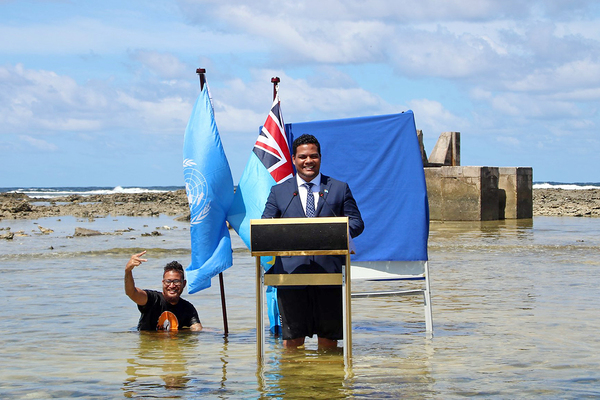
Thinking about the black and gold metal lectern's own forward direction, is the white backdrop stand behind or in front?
behind

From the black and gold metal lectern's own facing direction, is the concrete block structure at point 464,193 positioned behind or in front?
behind

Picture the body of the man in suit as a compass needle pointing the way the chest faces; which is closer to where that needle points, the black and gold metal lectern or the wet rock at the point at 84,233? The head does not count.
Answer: the black and gold metal lectern

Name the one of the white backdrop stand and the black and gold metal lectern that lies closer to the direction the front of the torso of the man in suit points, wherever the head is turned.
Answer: the black and gold metal lectern

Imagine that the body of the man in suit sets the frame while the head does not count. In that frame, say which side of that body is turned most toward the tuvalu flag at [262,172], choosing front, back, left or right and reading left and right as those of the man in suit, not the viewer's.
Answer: back

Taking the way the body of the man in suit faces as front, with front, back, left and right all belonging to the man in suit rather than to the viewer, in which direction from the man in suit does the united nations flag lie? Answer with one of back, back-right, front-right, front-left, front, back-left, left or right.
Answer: back-right

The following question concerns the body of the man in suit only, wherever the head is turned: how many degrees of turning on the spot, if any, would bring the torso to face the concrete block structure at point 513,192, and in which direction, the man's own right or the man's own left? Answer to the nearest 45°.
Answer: approximately 180°

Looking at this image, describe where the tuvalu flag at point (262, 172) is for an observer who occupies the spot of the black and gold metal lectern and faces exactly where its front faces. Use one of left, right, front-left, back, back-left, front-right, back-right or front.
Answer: back

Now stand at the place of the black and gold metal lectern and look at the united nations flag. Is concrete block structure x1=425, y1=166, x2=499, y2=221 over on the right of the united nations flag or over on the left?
right

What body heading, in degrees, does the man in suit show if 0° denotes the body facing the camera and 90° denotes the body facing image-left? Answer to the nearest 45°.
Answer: approximately 0°
